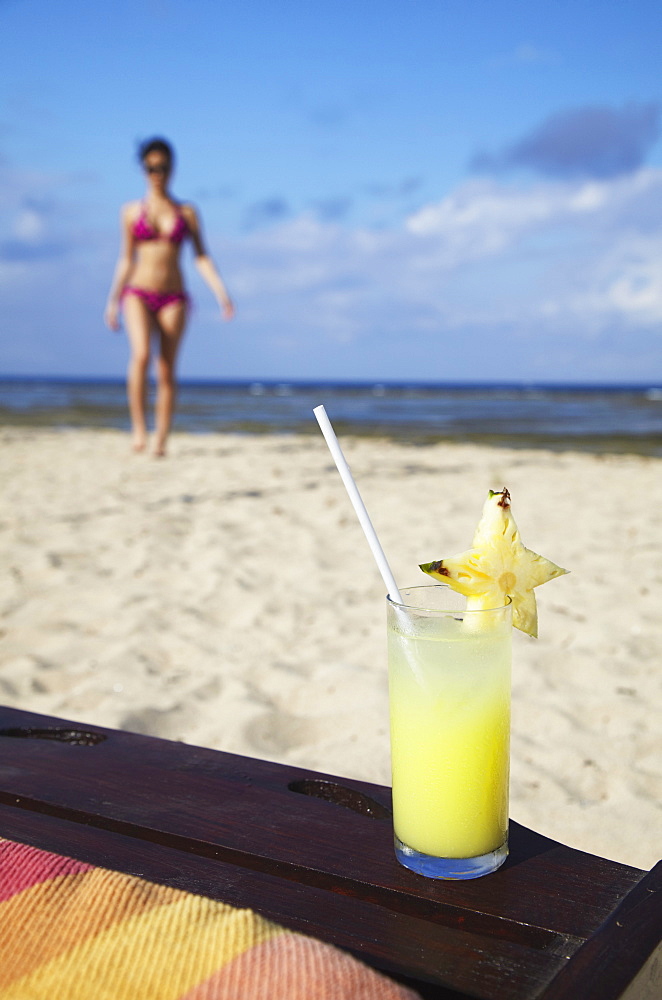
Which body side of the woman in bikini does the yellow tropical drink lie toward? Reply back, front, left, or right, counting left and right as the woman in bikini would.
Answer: front

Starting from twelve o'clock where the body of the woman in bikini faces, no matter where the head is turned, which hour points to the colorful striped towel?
The colorful striped towel is roughly at 12 o'clock from the woman in bikini.

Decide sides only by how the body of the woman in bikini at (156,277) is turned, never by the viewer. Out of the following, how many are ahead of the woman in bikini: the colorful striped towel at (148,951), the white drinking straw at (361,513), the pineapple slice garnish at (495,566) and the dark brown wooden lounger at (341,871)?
4

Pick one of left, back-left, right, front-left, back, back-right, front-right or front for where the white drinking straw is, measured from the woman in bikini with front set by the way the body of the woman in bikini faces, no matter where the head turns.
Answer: front

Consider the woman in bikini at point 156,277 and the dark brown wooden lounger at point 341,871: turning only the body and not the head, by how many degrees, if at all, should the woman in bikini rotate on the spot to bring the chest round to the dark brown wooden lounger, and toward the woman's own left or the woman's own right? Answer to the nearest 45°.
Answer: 0° — they already face it

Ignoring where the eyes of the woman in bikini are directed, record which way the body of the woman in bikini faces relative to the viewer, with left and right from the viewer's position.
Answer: facing the viewer

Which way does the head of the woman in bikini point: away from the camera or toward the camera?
toward the camera

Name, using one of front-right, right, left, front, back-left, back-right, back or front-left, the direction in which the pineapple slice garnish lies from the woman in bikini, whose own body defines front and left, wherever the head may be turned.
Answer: front

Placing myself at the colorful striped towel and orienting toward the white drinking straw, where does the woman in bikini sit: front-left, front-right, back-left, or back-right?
front-left

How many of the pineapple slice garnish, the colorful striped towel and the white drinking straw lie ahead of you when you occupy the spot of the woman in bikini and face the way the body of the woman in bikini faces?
3

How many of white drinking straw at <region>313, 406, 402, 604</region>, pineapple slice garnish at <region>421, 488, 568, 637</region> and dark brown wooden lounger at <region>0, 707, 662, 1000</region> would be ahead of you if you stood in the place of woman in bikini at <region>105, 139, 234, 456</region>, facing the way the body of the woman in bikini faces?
3
